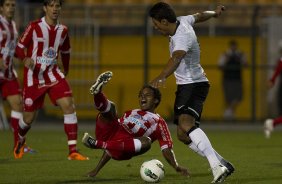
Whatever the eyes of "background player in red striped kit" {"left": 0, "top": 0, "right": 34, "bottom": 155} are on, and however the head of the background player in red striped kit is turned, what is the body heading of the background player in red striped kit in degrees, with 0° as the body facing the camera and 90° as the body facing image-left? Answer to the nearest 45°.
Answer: approximately 315°

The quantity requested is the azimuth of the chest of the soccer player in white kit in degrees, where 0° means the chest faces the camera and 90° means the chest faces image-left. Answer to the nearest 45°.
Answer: approximately 90°

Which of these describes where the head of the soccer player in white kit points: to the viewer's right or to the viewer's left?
to the viewer's left

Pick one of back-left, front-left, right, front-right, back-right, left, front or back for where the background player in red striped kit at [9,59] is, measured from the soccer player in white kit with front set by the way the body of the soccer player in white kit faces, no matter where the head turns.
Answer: front-right

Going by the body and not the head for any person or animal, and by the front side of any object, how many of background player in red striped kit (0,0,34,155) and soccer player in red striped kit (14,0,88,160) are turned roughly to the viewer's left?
0

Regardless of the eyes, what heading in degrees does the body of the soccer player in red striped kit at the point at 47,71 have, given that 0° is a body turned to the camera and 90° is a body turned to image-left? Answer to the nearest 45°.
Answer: approximately 315°

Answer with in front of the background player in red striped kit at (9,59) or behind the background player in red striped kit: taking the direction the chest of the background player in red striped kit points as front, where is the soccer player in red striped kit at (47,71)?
in front

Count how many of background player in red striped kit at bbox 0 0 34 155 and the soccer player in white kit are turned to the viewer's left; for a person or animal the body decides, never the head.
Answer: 1

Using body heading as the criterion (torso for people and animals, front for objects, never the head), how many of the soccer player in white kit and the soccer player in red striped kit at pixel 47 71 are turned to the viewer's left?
1
